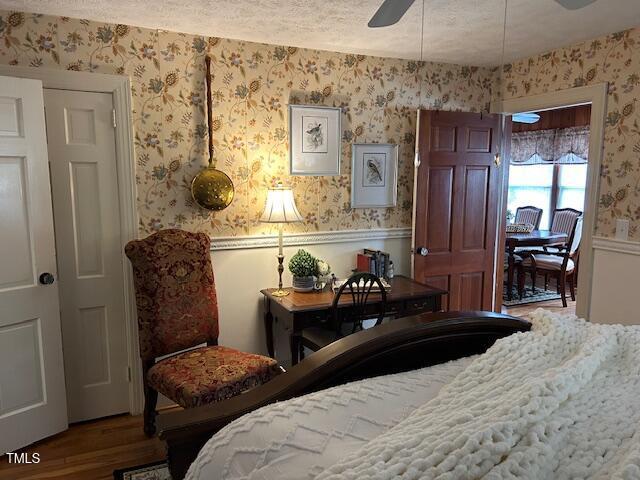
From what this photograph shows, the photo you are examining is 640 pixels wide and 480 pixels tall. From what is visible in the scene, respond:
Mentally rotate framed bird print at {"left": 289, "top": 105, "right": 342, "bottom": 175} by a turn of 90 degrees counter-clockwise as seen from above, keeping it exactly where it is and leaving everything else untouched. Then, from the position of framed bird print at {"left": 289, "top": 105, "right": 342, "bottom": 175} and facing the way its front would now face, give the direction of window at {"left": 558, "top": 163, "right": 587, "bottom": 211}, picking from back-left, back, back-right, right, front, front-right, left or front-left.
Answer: front-left

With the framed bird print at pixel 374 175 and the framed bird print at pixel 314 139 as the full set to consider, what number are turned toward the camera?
2

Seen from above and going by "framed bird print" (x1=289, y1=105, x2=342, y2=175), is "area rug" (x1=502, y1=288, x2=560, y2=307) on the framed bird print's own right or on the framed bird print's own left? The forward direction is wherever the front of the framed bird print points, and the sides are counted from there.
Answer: on the framed bird print's own left

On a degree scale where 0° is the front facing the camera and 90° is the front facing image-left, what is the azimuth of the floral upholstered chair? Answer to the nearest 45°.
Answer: approximately 315°

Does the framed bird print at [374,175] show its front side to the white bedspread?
yes

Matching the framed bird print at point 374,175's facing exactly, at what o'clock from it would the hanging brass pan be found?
The hanging brass pan is roughly at 2 o'clock from the framed bird print.
